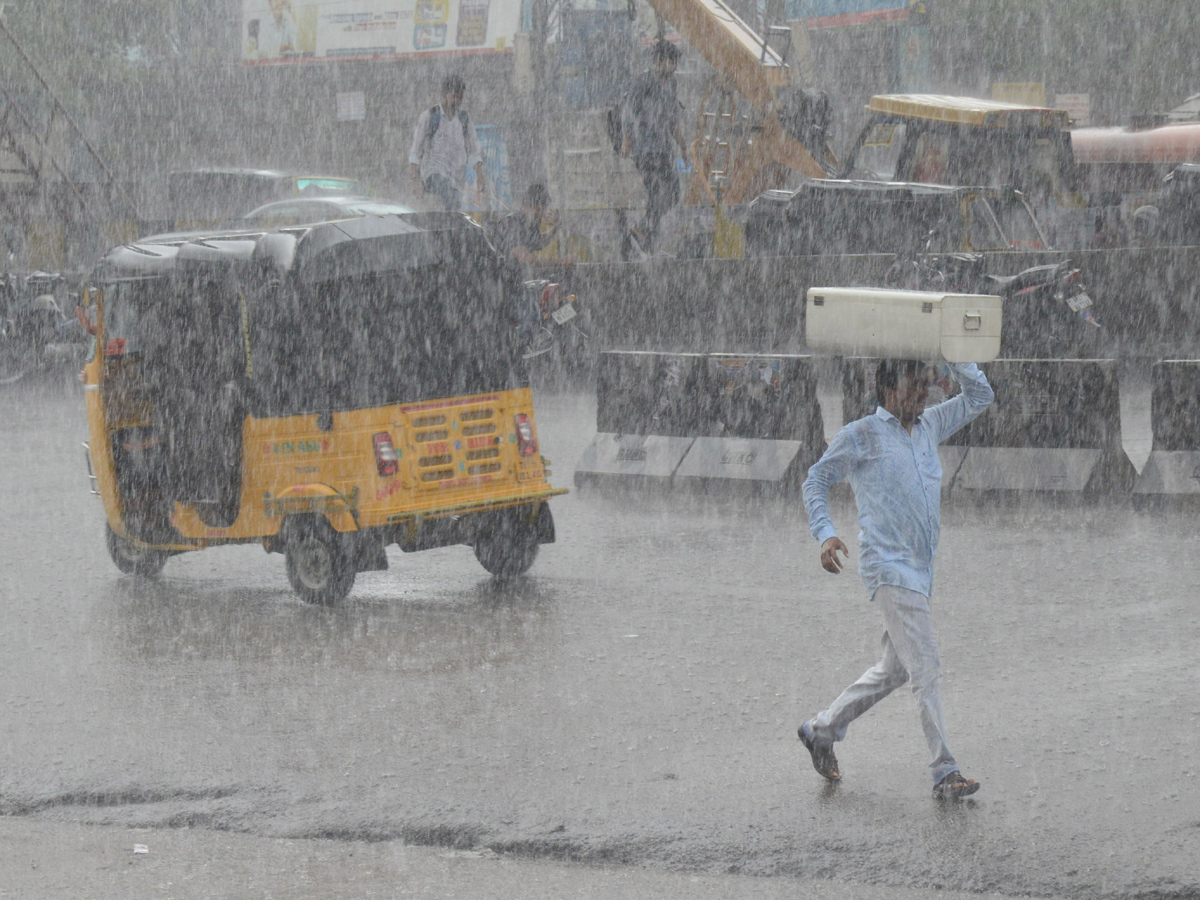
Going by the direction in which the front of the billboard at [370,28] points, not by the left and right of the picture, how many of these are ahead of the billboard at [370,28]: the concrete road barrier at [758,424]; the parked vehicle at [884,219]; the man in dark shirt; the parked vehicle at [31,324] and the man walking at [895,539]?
5

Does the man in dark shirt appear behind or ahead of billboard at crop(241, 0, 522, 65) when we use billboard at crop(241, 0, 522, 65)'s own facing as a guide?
ahead

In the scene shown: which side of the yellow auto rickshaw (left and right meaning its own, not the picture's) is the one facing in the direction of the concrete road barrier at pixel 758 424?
right

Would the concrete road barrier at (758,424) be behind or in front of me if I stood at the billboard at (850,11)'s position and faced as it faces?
in front

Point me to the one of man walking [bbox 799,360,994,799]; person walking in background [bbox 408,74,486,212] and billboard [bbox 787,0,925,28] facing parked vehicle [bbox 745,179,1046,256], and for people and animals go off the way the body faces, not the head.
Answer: the billboard

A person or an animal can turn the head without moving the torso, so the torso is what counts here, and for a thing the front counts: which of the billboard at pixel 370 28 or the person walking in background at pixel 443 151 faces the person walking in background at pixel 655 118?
the billboard
